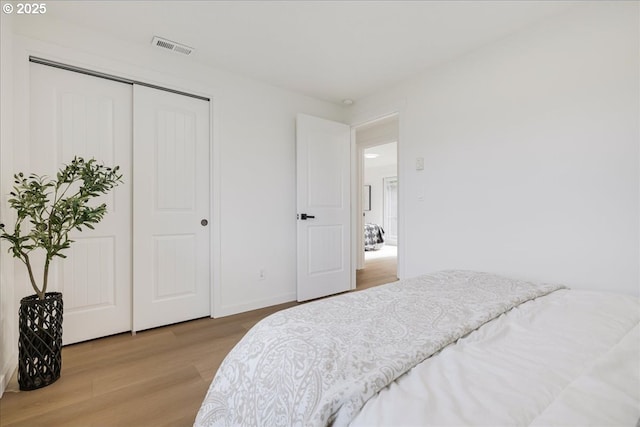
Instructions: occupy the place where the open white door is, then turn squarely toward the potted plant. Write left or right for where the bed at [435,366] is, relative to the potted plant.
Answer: left

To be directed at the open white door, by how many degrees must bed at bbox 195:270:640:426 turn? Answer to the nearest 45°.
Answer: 0° — it already faces it

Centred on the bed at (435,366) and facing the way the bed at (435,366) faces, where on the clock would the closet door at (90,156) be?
The closet door is roughly at 11 o'clock from the bed.

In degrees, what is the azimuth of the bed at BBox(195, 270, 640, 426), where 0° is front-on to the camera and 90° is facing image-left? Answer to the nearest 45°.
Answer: approximately 135°
